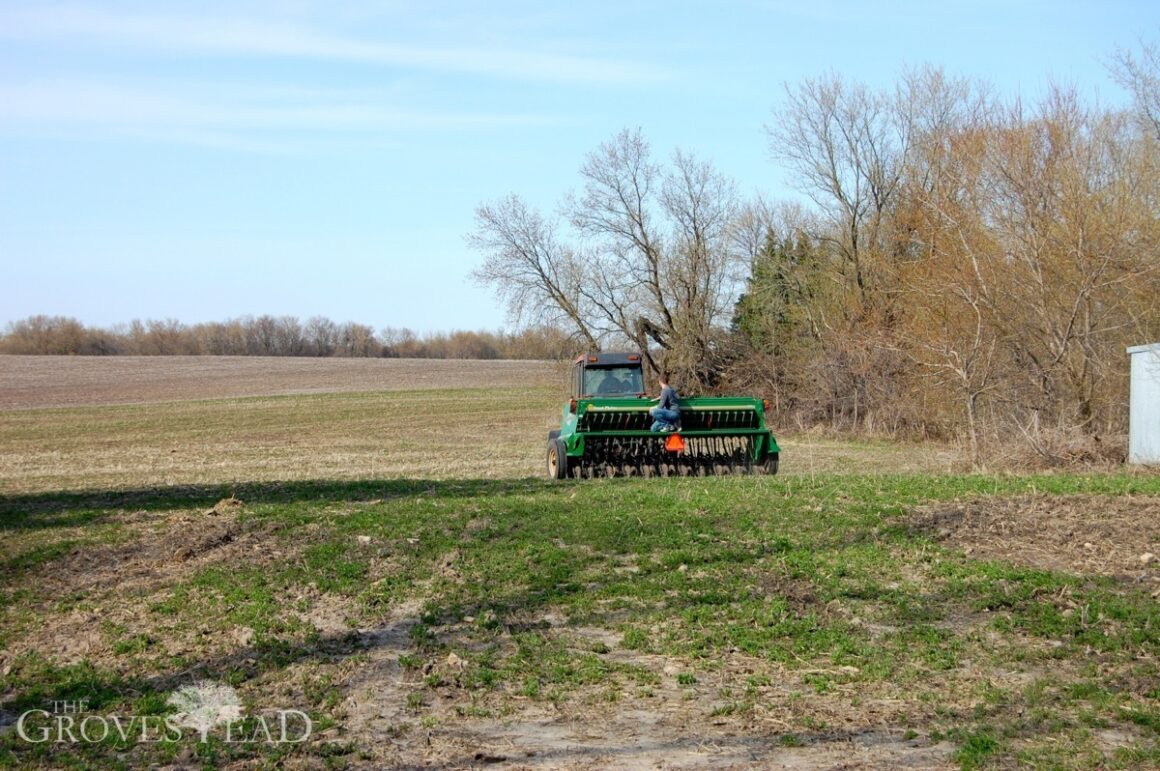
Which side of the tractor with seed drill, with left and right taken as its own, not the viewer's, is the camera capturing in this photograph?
back

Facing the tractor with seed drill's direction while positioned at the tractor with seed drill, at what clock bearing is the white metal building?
The white metal building is roughly at 3 o'clock from the tractor with seed drill.
